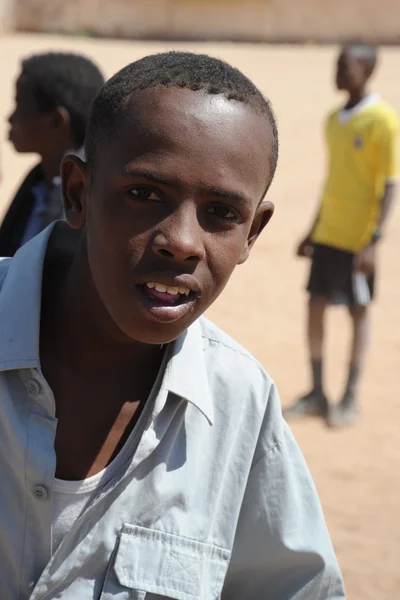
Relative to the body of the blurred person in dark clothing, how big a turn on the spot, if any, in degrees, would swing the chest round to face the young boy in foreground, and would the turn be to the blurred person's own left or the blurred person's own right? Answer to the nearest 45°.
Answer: approximately 90° to the blurred person's own left

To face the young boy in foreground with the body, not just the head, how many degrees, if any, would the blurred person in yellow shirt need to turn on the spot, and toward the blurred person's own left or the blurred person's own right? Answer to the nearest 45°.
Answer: approximately 45° to the blurred person's own left

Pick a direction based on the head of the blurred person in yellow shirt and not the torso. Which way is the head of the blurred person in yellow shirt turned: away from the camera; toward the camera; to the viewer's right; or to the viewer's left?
to the viewer's left

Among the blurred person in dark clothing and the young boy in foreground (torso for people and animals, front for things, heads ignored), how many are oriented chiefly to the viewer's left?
1

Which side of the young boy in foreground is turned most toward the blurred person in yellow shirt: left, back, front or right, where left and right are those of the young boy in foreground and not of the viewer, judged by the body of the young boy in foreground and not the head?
back

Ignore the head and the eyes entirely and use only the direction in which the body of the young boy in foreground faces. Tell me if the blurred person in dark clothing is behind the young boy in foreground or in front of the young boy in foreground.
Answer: behind

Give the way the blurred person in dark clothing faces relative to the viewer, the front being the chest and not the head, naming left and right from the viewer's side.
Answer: facing to the left of the viewer

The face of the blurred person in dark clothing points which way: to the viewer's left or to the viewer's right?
to the viewer's left

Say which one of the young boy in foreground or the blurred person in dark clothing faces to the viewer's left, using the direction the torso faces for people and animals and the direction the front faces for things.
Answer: the blurred person in dark clothing

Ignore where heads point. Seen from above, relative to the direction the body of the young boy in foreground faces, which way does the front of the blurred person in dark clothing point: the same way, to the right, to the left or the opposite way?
to the right
